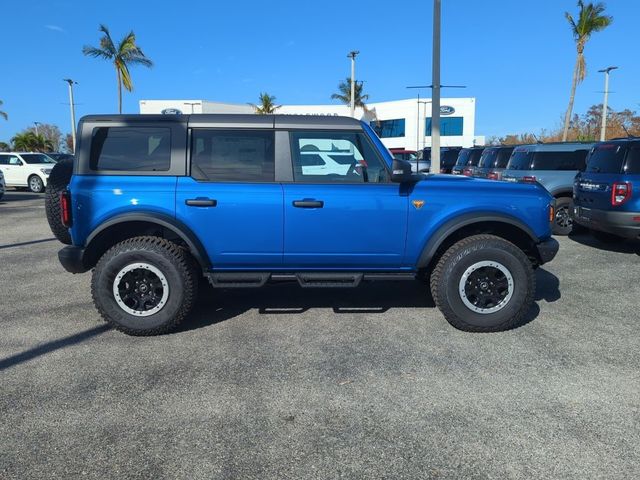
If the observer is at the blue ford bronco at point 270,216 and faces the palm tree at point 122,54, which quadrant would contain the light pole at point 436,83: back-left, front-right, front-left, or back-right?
front-right

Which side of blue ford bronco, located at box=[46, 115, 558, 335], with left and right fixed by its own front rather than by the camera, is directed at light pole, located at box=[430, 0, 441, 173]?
left

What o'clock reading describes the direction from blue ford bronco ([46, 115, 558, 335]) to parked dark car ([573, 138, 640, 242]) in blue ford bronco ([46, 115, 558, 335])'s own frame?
The parked dark car is roughly at 11 o'clock from the blue ford bronco.

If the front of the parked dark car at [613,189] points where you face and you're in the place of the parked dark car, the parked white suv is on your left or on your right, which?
on your left

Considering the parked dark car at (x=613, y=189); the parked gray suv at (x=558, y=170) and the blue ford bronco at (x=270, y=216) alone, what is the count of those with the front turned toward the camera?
0

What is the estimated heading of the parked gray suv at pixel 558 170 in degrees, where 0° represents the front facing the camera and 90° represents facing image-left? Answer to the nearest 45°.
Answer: approximately 225°

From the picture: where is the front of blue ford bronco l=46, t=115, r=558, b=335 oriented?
to the viewer's right

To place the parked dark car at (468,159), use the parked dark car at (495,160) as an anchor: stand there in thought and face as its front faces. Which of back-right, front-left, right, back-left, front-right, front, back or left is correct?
front-left

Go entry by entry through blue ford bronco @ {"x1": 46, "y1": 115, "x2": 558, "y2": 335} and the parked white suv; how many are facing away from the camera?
0

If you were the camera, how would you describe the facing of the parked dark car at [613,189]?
facing away from the viewer and to the right of the viewer

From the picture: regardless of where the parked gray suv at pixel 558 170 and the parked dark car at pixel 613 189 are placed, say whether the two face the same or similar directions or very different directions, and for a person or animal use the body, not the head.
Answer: same or similar directions

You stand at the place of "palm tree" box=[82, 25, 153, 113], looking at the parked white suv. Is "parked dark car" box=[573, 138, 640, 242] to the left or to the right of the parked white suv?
left

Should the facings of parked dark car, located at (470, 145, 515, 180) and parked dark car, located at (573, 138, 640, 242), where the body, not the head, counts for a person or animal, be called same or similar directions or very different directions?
same or similar directions

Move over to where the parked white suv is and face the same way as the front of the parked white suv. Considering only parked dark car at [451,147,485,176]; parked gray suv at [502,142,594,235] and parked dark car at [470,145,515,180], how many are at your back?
0
